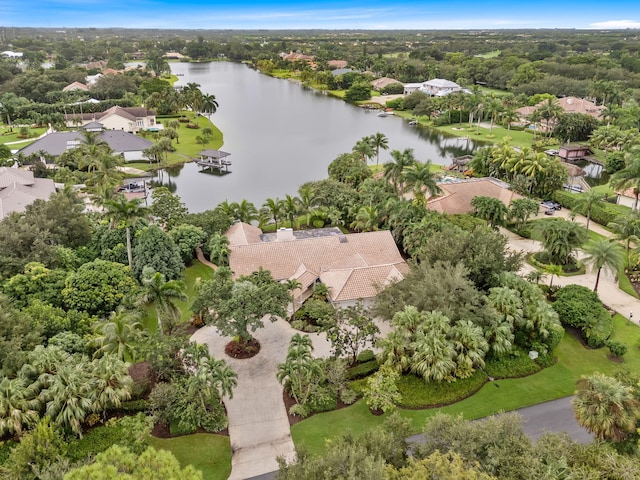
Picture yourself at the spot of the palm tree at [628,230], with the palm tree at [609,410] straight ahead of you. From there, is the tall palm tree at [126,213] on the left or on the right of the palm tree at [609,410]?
right

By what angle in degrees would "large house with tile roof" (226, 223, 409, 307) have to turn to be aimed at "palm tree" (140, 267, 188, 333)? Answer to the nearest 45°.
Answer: approximately 45° to its right

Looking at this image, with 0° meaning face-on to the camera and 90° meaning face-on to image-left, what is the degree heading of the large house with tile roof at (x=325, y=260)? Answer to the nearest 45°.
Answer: approximately 0°

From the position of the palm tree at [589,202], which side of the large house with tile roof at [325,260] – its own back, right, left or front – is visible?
left

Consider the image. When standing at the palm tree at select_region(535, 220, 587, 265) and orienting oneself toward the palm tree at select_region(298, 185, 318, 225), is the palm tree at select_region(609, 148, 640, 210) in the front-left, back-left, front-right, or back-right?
back-right

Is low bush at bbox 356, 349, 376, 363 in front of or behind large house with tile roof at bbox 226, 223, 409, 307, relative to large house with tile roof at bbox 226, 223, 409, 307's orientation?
in front

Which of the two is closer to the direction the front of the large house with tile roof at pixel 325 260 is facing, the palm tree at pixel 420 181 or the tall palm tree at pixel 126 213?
the tall palm tree

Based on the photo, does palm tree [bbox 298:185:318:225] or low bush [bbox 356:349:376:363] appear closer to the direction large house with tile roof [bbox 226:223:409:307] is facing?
the low bush

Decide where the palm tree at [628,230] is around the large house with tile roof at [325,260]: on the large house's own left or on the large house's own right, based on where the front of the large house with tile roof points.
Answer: on the large house's own left

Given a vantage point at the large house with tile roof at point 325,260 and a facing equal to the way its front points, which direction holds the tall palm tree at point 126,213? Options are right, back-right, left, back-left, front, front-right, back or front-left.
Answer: right

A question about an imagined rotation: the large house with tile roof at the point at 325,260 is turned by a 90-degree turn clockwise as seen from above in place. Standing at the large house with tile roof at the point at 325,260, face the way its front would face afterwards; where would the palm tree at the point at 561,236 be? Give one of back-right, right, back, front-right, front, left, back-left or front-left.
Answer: back

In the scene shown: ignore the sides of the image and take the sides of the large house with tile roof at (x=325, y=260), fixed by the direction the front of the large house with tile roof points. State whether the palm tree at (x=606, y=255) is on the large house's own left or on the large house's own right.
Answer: on the large house's own left

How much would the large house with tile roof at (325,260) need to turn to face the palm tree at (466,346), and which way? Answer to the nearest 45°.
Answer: approximately 45° to its left

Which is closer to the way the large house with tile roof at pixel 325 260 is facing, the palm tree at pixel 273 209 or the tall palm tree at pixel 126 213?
the tall palm tree

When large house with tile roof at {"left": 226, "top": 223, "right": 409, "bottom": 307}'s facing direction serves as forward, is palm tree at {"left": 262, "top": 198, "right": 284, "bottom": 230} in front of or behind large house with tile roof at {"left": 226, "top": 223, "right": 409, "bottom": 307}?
behind

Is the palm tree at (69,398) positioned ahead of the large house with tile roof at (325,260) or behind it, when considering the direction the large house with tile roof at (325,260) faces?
ahead
